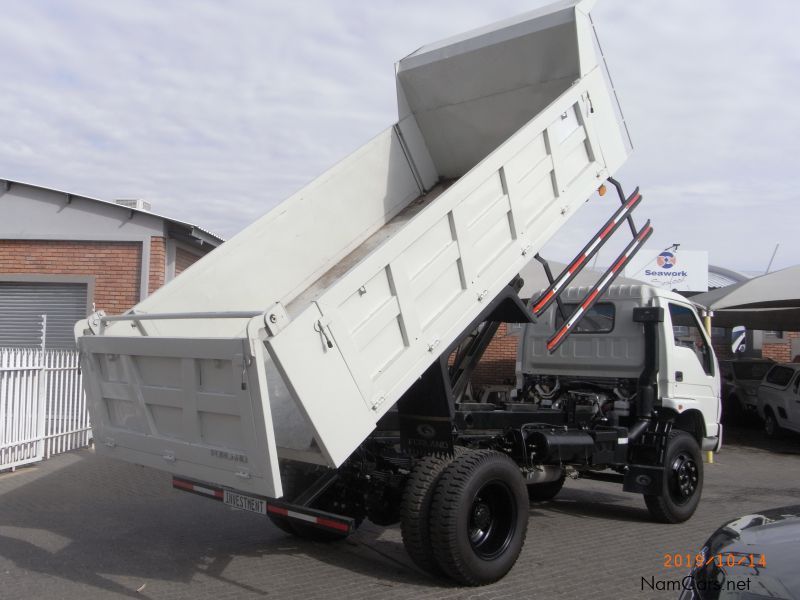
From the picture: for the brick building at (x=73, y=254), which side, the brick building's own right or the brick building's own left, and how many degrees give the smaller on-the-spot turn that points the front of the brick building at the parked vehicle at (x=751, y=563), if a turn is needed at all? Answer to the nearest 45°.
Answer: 0° — it already faces it

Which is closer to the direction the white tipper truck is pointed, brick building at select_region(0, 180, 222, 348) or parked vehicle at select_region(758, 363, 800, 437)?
the parked vehicle

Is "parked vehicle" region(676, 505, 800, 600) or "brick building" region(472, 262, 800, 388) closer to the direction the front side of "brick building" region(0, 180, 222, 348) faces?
the parked vehicle

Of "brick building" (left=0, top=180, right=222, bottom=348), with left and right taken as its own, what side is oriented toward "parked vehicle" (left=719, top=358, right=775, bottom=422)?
left

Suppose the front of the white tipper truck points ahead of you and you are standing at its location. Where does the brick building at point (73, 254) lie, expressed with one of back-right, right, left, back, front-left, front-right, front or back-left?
left

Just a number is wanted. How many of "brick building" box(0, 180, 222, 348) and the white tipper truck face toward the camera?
1

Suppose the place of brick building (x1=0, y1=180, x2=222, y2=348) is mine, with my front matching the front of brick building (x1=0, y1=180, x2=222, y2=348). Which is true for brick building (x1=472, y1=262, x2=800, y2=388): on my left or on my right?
on my left

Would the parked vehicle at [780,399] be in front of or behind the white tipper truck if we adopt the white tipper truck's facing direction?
in front

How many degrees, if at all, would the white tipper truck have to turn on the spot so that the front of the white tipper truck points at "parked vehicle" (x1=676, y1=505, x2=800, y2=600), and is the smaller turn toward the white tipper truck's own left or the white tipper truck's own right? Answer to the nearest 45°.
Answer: approximately 90° to the white tipper truck's own right

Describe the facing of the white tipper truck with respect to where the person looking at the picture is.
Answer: facing away from the viewer and to the right of the viewer

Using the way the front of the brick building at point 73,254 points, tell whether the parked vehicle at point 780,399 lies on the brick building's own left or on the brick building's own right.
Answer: on the brick building's own left

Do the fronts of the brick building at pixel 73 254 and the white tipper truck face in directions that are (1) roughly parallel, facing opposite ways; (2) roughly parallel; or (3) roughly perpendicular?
roughly perpendicular

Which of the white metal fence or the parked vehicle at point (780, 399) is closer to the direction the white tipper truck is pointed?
the parked vehicle
